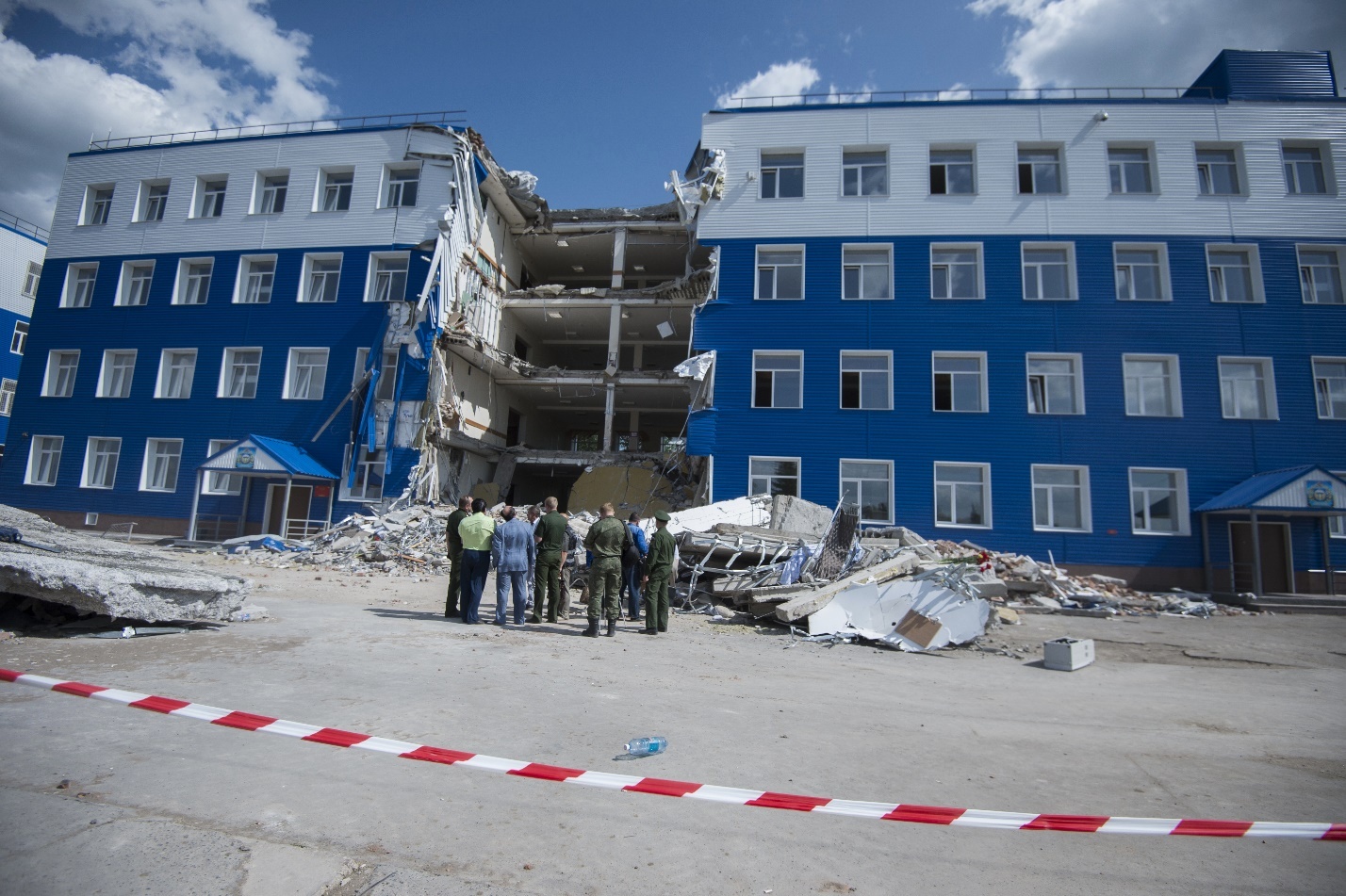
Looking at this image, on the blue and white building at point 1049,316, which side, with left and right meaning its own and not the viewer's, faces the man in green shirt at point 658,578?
front

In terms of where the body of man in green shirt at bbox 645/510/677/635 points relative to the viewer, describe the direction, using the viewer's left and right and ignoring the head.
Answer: facing away from the viewer and to the left of the viewer

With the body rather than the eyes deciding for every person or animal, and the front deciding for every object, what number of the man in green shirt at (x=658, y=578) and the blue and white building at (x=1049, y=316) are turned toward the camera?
1

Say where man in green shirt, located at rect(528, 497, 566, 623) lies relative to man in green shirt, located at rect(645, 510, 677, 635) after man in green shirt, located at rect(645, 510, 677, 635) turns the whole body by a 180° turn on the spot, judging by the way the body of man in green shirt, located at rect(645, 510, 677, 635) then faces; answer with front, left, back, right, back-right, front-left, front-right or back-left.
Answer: back-right

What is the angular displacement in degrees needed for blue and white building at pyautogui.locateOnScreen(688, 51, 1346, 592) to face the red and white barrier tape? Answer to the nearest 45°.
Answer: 0° — it already faces it

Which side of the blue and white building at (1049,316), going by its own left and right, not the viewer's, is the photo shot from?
front

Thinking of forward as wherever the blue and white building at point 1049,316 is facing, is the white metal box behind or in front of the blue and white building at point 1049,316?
in front

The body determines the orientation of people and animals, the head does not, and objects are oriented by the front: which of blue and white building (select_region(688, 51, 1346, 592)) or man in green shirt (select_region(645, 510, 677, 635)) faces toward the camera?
the blue and white building

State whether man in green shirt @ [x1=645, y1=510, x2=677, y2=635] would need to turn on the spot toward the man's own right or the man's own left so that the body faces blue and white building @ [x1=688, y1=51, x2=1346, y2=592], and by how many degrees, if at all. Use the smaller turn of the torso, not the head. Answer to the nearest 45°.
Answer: approximately 90° to the man's own right

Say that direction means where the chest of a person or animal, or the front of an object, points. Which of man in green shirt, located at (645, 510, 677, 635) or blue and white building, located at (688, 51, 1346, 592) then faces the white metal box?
the blue and white building

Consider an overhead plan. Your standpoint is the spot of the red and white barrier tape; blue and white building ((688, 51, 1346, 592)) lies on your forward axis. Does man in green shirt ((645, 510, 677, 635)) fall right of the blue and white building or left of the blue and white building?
left

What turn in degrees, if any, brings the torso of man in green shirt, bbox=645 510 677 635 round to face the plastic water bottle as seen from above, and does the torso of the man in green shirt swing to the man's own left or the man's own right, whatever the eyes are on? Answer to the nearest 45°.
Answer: approximately 135° to the man's own left

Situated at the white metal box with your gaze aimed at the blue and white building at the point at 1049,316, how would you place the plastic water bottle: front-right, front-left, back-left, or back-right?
back-left

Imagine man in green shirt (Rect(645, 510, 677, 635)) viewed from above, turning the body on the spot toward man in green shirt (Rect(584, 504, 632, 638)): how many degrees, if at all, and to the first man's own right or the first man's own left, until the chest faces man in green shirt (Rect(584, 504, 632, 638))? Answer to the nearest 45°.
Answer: approximately 90° to the first man's own left

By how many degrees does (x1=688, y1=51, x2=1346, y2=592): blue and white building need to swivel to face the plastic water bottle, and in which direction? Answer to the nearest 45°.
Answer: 0° — it already faces it
